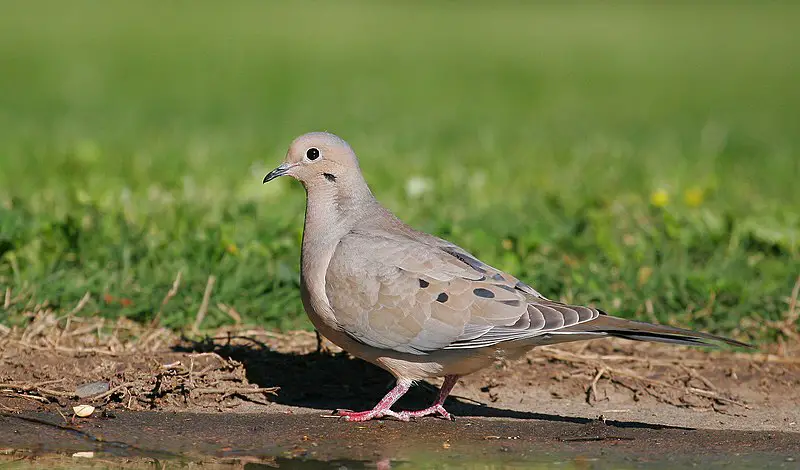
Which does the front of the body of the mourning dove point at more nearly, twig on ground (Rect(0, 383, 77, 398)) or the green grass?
the twig on ground

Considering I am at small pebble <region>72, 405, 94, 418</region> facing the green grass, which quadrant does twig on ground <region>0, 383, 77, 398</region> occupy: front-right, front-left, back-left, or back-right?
front-left

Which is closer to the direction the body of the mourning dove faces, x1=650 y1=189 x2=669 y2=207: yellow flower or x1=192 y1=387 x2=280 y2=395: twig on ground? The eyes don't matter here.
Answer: the twig on ground

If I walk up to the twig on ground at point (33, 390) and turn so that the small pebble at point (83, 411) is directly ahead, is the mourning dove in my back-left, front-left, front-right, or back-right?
front-left

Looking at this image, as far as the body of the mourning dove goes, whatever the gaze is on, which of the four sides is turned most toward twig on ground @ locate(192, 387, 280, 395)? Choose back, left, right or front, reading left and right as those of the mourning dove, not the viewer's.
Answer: front

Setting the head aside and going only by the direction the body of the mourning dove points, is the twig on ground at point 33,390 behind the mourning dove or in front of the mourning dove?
in front

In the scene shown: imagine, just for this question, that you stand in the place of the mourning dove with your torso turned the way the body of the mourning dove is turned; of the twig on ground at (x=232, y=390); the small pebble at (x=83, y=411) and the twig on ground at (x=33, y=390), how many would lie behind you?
0

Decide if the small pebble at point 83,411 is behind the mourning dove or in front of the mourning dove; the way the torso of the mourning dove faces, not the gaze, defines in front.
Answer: in front

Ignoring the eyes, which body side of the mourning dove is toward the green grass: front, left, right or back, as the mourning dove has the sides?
right

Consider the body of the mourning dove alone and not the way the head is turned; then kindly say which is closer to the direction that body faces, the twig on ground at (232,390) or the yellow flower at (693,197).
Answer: the twig on ground

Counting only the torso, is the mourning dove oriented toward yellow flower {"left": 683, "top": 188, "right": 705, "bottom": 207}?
no

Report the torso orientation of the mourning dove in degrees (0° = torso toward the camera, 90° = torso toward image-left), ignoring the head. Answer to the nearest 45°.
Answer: approximately 90°
